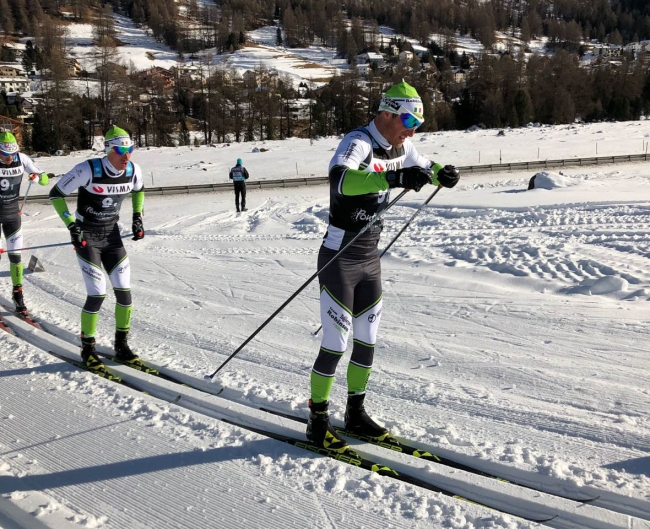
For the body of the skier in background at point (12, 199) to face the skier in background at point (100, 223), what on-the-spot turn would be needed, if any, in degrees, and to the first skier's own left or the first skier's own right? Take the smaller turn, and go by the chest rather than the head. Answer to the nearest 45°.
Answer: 0° — they already face them

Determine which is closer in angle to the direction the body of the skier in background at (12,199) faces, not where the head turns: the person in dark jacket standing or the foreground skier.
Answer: the foreground skier

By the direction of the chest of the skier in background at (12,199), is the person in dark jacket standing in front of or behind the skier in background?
behind

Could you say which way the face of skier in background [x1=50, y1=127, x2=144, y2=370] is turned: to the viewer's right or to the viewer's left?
to the viewer's right

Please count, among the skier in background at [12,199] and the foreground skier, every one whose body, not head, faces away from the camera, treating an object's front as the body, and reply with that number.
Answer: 0

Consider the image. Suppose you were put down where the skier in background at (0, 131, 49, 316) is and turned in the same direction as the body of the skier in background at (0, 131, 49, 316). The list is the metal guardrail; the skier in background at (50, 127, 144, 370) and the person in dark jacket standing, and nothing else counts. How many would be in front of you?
1

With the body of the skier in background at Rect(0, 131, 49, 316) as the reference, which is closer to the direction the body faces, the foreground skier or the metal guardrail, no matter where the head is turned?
the foreground skier

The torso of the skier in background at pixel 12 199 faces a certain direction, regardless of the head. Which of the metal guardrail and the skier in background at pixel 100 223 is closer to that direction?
the skier in background

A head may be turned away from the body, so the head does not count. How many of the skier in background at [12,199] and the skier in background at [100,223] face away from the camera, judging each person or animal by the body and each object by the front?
0

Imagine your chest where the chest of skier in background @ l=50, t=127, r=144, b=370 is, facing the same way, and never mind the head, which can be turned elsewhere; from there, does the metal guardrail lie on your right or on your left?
on your left

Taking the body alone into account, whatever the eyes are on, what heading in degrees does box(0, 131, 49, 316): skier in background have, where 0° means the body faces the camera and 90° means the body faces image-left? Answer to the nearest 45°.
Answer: approximately 0°
